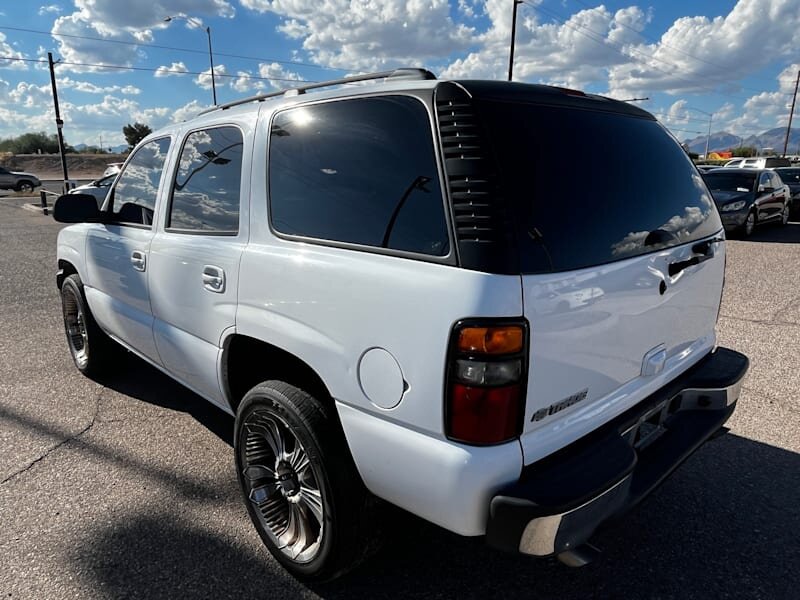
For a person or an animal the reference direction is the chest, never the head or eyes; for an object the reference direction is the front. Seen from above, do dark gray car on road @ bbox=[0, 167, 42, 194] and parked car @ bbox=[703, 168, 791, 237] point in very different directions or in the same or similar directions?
very different directions

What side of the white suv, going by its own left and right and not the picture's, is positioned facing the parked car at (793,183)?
right

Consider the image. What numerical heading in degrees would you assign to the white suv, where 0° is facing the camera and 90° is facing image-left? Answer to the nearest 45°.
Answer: approximately 135°

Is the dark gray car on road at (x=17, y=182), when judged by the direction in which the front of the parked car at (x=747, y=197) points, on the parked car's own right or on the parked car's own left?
on the parked car's own right

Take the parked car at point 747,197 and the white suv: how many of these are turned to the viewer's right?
0

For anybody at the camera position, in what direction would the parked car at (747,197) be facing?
facing the viewer and to the left of the viewer

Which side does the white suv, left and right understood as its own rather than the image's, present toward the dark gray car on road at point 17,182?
front

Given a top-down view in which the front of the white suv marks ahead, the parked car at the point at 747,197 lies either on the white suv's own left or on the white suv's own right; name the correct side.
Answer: on the white suv's own right
